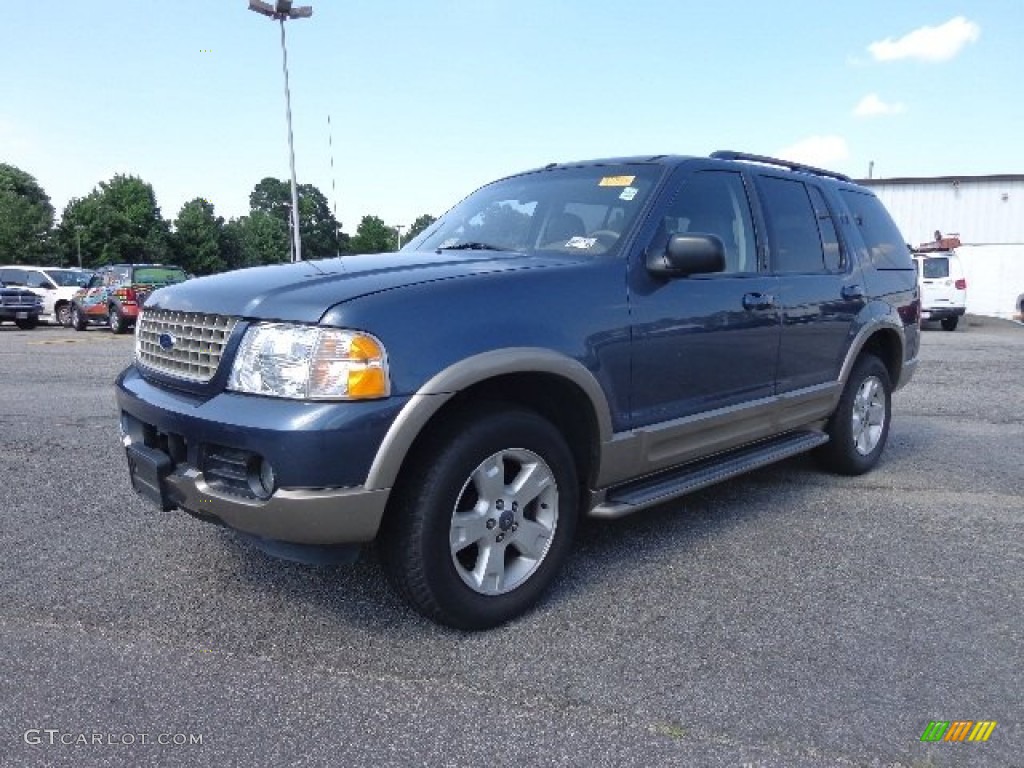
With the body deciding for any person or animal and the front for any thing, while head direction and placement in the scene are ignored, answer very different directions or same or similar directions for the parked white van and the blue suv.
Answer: very different directions

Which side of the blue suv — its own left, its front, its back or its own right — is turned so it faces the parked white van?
back

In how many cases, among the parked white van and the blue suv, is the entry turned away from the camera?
1

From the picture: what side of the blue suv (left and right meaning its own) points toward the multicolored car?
right

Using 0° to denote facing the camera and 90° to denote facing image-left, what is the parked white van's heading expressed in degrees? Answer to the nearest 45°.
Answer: approximately 180°

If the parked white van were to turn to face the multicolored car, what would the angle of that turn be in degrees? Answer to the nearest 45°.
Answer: approximately 135° to its left

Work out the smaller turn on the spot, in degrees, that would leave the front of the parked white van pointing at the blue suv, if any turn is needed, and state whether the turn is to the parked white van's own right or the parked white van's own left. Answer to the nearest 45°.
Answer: approximately 180°

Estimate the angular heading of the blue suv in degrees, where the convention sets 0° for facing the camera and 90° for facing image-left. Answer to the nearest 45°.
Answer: approximately 45°

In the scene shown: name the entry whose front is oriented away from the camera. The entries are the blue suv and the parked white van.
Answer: the parked white van
